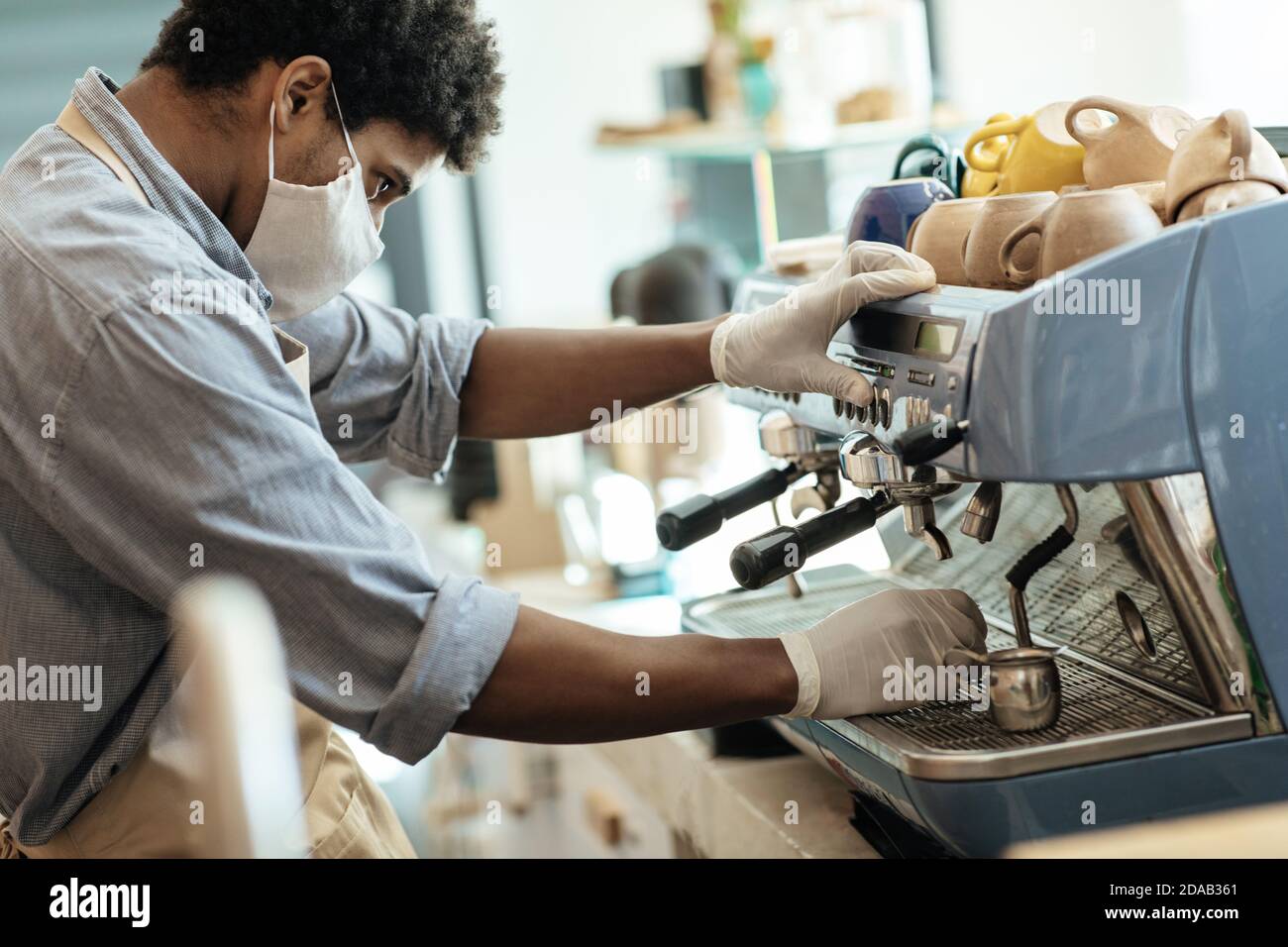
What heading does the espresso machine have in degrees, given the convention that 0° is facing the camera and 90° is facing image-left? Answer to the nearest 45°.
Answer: approximately 45°

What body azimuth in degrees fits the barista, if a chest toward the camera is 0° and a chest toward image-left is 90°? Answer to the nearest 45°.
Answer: approximately 270°

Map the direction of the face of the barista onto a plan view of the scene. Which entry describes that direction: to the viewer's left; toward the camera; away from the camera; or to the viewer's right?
to the viewer's right

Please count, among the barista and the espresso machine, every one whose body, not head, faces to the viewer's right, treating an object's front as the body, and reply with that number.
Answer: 1
